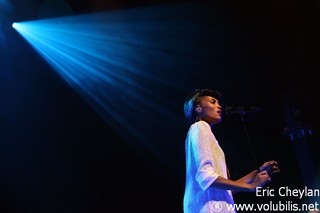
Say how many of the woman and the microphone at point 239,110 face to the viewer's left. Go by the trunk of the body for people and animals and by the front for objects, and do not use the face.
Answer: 1

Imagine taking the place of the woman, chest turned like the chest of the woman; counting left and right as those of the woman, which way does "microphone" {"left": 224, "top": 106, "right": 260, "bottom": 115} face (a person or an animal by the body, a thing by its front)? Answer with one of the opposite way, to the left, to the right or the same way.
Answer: the opposite way

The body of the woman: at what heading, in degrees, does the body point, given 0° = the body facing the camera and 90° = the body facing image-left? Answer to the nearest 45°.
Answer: approximately 270°

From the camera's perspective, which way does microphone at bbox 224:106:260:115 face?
to the viewer's left

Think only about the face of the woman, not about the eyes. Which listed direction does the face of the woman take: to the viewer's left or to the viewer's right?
to the viewer's right
